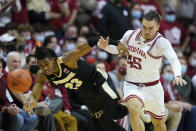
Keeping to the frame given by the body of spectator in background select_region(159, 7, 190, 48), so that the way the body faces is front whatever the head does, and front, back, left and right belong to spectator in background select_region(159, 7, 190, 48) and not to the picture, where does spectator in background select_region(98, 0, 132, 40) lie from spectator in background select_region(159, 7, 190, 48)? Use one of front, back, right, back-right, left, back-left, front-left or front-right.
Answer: front-right

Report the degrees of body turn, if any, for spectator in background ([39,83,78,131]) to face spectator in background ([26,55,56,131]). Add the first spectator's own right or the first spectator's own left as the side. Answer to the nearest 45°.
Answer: approximately 45° to the first spectator's own right

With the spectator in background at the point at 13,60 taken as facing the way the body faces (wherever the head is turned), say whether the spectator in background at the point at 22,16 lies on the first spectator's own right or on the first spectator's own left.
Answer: on the first spectator's own left

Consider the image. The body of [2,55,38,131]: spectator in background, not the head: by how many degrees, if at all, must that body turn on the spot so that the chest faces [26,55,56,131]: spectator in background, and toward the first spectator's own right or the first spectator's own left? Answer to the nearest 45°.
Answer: approximately 45° to the first spectator's own left

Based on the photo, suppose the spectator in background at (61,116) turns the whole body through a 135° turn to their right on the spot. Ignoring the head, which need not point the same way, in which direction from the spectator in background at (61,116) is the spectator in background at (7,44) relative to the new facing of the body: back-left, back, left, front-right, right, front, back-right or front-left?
front

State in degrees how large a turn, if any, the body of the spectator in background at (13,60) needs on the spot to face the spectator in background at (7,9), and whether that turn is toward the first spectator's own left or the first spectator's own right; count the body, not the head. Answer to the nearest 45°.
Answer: approximately 135° to the first spectator's own left
